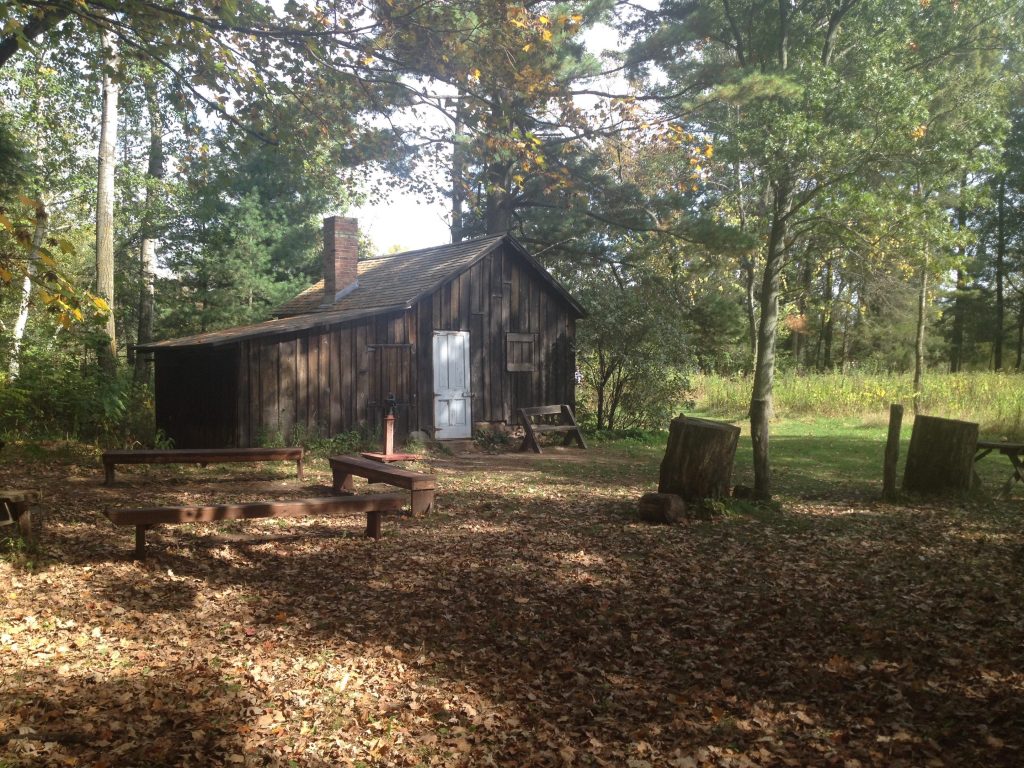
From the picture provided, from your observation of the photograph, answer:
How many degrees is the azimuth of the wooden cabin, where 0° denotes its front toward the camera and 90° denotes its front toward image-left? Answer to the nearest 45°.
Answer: approximately 315°

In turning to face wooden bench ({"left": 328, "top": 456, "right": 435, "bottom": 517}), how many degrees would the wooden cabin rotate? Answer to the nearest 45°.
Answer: approximately 45° to its right

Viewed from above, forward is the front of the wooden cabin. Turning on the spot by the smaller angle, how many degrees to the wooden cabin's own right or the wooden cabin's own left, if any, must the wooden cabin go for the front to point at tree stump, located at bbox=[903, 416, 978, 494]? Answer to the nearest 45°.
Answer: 0° — it already faces it

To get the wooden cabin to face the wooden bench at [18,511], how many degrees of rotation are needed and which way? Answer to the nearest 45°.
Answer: approximately 45° to its right

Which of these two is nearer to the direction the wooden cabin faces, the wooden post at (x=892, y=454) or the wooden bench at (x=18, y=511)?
the wooden post

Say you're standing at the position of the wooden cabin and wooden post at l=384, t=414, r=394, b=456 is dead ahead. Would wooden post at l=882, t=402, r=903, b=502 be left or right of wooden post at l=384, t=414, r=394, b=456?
left

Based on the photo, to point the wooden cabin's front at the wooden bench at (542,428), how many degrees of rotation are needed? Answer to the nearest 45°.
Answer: approximately 45° to its left

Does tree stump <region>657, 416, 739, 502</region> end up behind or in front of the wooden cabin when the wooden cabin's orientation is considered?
in front

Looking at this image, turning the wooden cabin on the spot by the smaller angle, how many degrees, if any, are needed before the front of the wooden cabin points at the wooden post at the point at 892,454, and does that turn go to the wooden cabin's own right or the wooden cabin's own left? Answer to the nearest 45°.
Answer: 0° — it already faces it

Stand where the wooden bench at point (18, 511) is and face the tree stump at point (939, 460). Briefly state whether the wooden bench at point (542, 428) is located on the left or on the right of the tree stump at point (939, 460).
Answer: left

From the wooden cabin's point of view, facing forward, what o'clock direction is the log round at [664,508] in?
The log round is roughly at 1 o'clock from the wooden cabin.
